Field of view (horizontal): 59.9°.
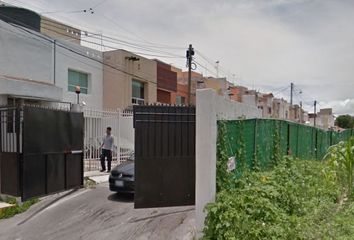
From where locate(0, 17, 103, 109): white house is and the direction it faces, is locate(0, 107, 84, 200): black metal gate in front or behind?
in front

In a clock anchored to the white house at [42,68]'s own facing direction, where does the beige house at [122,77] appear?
The beige house is roughly at 9 o'clock from the white house.

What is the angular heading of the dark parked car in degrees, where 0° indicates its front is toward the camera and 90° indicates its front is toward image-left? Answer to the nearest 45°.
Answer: approximately 45°

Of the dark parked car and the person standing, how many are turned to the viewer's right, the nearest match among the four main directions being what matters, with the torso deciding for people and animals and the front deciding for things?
0

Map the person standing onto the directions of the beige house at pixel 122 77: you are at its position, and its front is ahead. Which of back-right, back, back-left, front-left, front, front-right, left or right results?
front-right

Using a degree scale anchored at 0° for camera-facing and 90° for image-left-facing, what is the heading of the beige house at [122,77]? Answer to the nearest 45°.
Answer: approximately 315°

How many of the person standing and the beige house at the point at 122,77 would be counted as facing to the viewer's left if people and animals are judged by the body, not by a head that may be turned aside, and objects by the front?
0

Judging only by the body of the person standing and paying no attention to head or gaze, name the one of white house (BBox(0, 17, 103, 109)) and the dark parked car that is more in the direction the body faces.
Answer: the dark parked car

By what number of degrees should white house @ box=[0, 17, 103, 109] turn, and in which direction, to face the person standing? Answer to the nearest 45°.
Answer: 0° — it already faces them

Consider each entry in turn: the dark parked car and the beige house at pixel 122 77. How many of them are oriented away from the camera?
0

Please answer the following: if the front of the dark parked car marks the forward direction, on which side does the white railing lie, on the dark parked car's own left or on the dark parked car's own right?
on the dark parked car's own right
